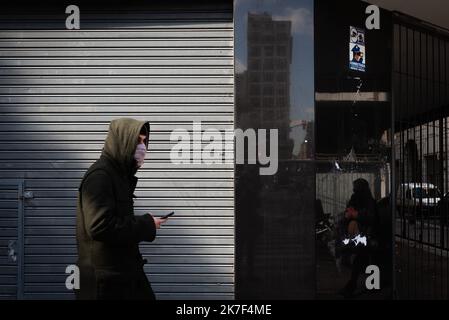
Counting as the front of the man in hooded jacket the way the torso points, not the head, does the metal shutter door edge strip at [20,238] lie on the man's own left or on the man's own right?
on the man's own left

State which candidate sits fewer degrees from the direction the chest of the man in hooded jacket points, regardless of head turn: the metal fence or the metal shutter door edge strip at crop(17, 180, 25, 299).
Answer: the metal fence

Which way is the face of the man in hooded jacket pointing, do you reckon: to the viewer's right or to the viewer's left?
to the viewer's right

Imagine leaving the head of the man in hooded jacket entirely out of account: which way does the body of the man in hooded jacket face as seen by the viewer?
to the viewer's right
